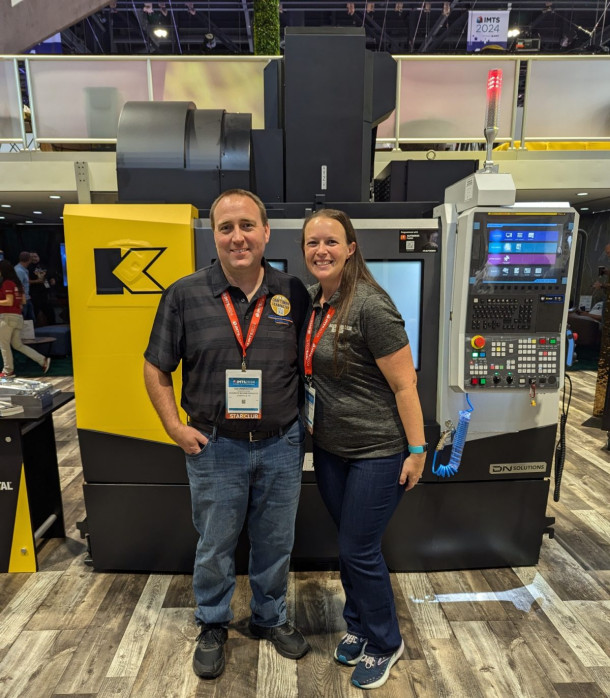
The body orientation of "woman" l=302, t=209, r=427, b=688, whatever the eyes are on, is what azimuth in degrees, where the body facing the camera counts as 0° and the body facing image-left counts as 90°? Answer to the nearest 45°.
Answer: approximately 45°

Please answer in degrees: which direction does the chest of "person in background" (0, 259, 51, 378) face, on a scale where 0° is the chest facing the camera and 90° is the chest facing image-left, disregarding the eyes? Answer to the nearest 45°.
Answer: approximately 90°

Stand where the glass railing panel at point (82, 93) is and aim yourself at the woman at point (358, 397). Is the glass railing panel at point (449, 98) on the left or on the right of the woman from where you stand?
left

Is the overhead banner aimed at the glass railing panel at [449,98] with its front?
yes

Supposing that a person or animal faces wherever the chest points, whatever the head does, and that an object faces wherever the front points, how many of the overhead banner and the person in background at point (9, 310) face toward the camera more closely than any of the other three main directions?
1

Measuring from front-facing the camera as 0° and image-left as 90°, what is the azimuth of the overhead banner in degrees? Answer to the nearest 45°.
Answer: approximately 0°

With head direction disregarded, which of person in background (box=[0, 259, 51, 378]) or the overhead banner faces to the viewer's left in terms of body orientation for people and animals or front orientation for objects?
the person in background

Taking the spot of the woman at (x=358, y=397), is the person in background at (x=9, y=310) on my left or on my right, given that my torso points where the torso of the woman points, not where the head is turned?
on my right
